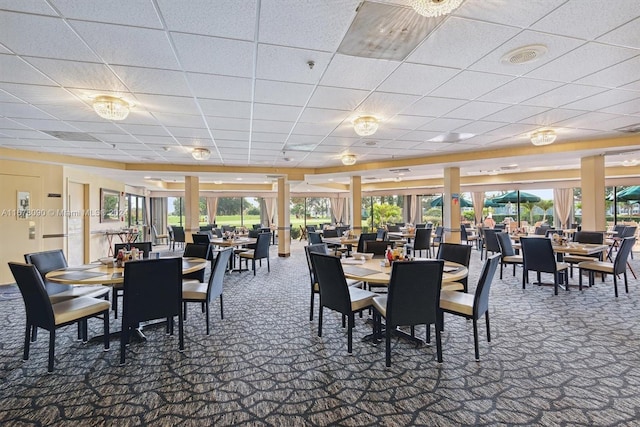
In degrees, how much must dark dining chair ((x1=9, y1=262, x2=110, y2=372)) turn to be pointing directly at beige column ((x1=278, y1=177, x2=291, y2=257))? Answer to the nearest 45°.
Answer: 0° — it already faces it

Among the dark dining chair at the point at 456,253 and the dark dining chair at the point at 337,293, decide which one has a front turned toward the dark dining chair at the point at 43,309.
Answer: the dark dining chair at the point at 456,253

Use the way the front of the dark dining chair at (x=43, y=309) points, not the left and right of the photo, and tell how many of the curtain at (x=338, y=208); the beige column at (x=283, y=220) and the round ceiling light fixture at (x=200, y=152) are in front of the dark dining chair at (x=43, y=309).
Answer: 3

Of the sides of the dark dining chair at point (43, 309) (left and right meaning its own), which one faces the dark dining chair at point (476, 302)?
right

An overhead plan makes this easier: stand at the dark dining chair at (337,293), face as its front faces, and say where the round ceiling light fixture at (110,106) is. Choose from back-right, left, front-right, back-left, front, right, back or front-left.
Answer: back-left

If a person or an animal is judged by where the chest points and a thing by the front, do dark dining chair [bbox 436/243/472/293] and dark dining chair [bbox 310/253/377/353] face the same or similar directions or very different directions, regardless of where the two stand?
very different directions

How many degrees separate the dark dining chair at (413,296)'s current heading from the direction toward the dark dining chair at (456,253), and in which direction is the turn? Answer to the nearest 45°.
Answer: approximately 45° to its right

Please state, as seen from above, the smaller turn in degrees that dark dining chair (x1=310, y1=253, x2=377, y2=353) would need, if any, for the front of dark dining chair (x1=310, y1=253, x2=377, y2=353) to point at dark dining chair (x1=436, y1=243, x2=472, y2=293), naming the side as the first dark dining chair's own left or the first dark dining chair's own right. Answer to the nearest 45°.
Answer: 0° — it already faces it

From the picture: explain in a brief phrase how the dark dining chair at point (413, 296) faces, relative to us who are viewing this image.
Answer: facing away from the viewer and to the left of the viewer

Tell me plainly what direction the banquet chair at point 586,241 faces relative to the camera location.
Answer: facing the viewer and to the left of the viewer

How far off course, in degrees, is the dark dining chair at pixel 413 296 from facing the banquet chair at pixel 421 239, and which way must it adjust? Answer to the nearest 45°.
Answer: approximately 45° to its right

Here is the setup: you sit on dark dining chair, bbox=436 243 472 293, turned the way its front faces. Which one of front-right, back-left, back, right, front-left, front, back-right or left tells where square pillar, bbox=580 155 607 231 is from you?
back

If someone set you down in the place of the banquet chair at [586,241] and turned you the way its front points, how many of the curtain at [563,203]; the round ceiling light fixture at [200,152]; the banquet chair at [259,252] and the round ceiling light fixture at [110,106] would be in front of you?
3

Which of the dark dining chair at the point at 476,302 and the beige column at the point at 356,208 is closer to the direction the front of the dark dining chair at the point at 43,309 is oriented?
the beige column
